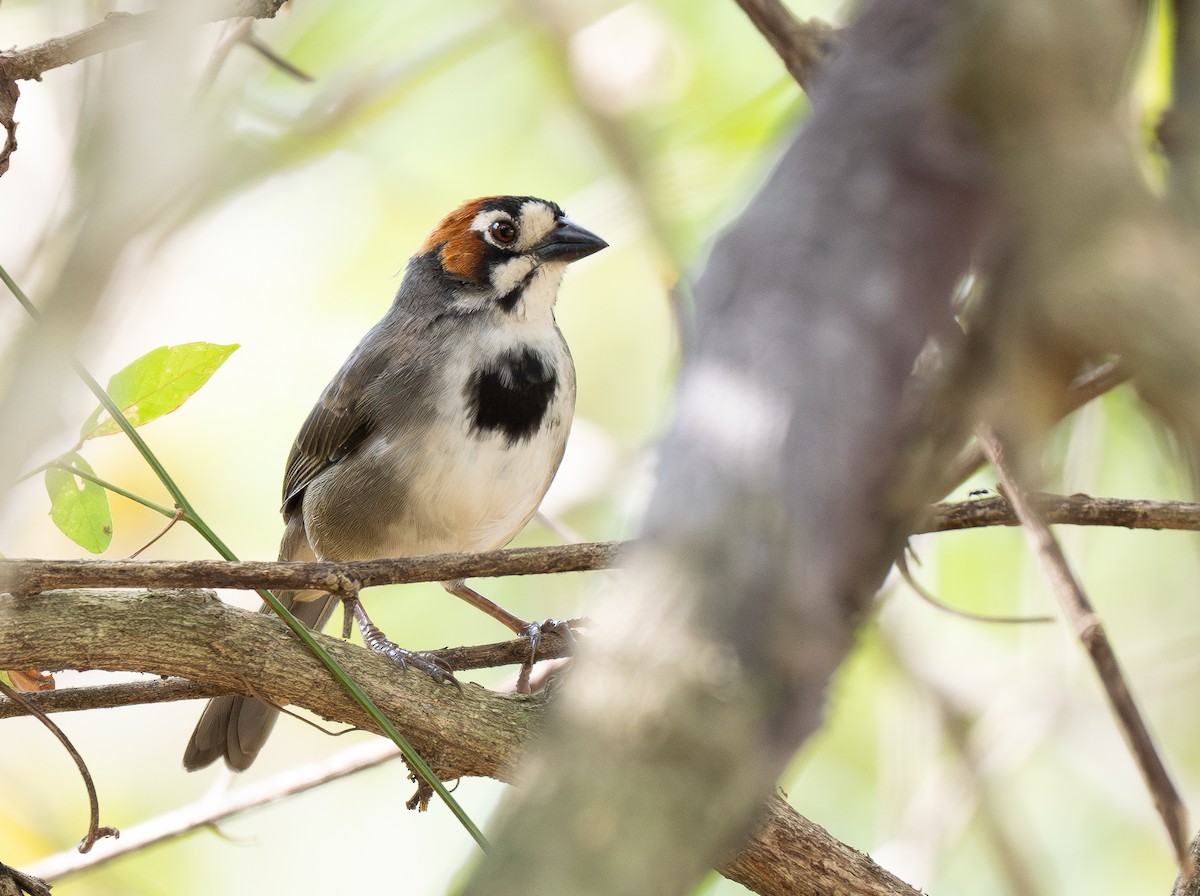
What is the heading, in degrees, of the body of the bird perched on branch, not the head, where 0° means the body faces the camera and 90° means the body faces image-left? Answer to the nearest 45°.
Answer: approximately 315°
